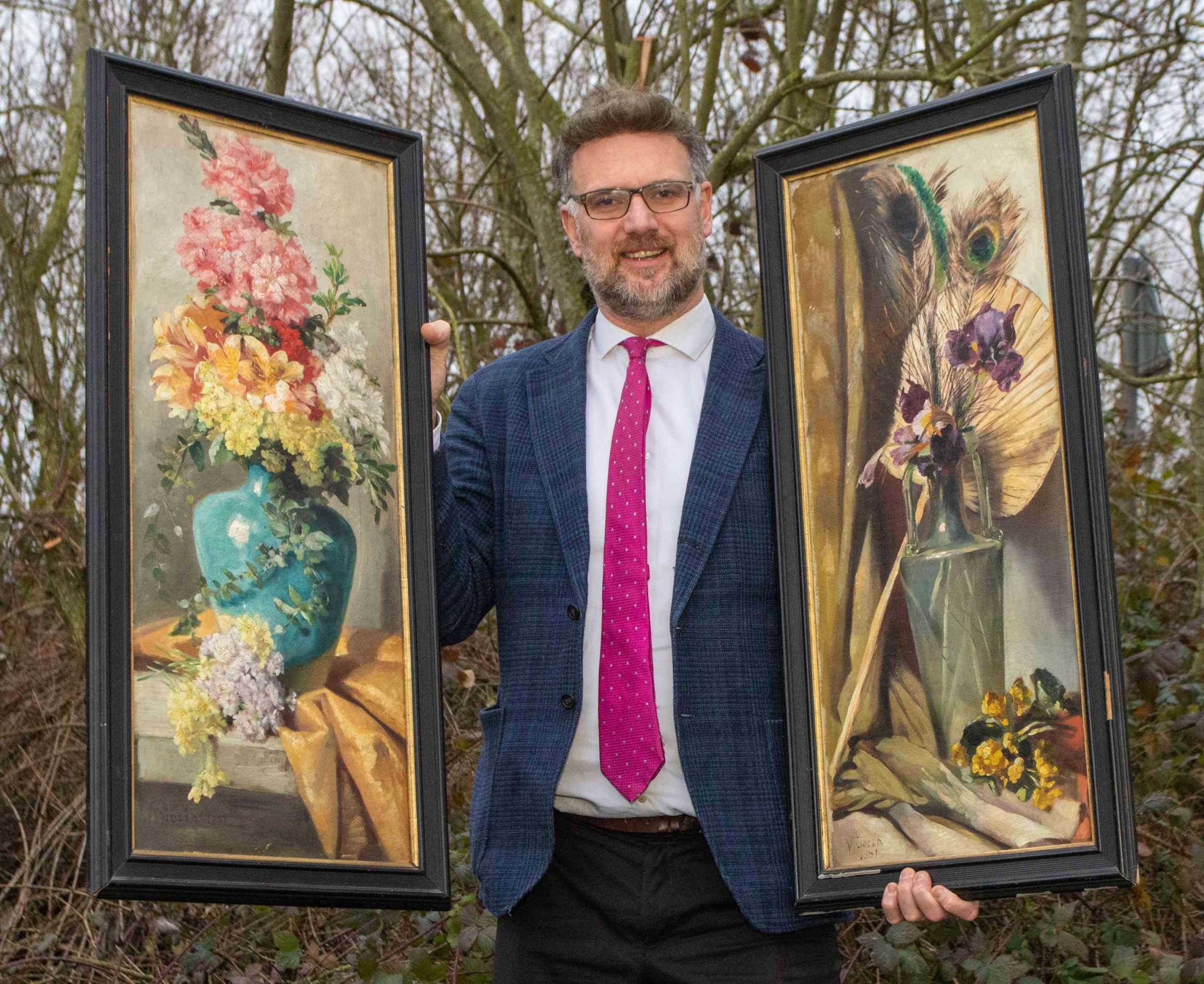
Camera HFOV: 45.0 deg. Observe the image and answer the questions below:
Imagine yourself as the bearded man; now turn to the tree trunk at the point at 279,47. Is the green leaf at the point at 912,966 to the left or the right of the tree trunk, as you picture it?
right

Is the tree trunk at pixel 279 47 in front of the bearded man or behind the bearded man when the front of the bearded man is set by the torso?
behind

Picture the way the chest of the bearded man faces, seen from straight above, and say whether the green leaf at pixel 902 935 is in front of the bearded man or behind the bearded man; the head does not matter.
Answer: behind

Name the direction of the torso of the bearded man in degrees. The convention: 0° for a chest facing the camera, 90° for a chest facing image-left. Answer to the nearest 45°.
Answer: approximately 0°

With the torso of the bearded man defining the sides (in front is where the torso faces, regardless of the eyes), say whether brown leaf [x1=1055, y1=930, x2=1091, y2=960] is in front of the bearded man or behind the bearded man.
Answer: behind

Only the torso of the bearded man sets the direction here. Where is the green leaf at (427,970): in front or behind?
behind

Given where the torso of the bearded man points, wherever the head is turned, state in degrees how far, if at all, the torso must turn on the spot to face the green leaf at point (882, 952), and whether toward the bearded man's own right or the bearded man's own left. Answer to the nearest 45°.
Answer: approximately 135° to the bearded man's own left

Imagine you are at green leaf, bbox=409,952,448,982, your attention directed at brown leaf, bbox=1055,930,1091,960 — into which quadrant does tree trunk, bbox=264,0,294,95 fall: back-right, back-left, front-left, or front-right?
back-left
